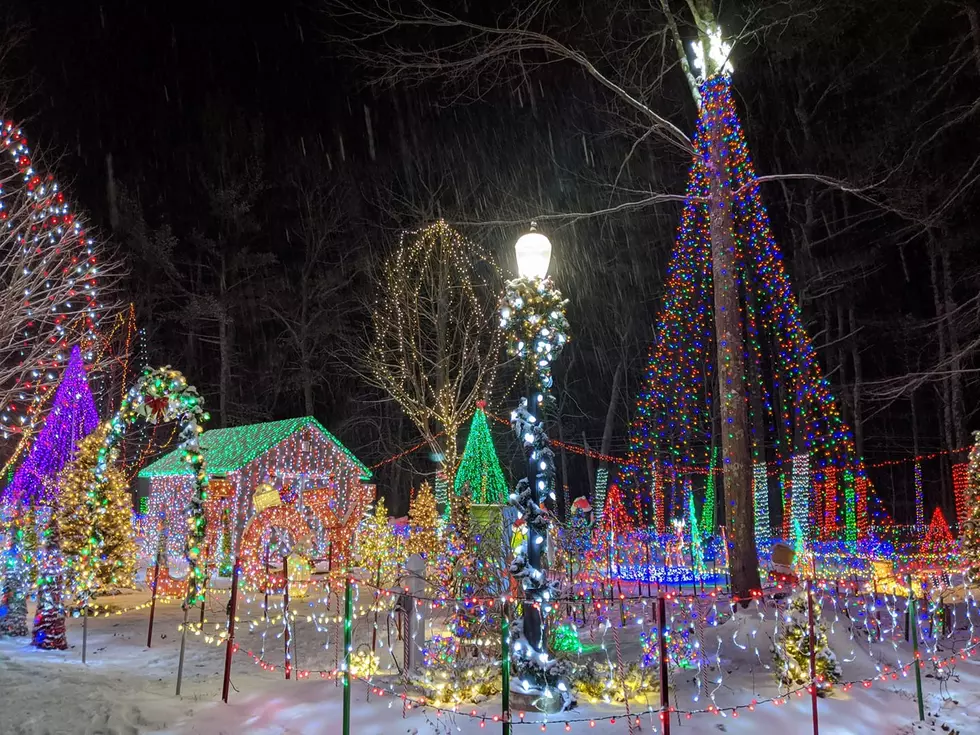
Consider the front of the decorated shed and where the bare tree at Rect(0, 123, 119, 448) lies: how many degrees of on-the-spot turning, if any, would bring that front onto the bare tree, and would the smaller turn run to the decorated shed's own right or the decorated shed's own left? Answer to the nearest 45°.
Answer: approximately 90° to the decorated shed's own right

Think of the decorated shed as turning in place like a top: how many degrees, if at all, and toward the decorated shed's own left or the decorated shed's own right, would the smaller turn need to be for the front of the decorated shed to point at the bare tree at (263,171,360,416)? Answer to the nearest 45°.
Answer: approximately 135° to the decorated shed's own left

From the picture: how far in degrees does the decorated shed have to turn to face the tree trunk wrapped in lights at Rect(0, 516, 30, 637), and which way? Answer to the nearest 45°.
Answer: approximately 45° to its right

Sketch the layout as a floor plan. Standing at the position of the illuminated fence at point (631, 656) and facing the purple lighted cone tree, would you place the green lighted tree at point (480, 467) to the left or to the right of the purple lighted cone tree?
right

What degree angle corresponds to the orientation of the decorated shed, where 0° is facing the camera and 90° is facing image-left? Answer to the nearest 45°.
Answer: approximately 315°
